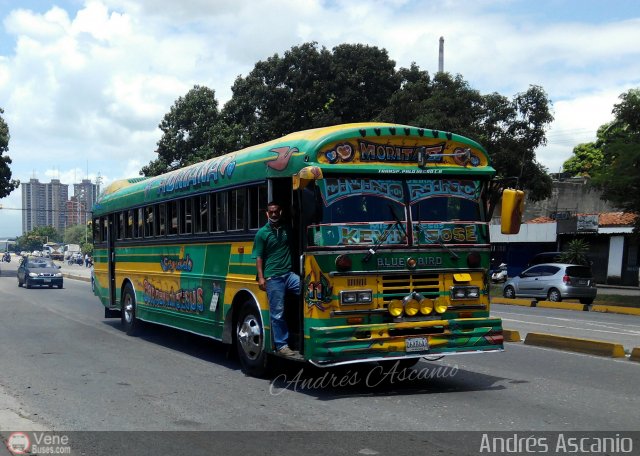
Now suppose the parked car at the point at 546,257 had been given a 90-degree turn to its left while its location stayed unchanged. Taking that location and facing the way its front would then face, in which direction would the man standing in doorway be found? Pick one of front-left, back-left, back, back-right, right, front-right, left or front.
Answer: front

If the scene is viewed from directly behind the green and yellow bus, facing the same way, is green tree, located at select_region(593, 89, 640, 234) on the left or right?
on its left

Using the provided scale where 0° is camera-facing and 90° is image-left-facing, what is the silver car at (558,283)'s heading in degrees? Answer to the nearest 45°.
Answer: approximately 135°

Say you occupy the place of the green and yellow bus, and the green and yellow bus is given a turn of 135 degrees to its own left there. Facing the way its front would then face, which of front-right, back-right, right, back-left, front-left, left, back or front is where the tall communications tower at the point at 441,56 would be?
front

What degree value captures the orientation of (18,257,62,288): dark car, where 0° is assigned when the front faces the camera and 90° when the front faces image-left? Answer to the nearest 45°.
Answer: approximately 315°

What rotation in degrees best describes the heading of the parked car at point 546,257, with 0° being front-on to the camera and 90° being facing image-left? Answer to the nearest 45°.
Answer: approximately 90°

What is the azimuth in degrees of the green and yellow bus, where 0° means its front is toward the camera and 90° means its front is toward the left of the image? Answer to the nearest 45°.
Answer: approximately 315°
